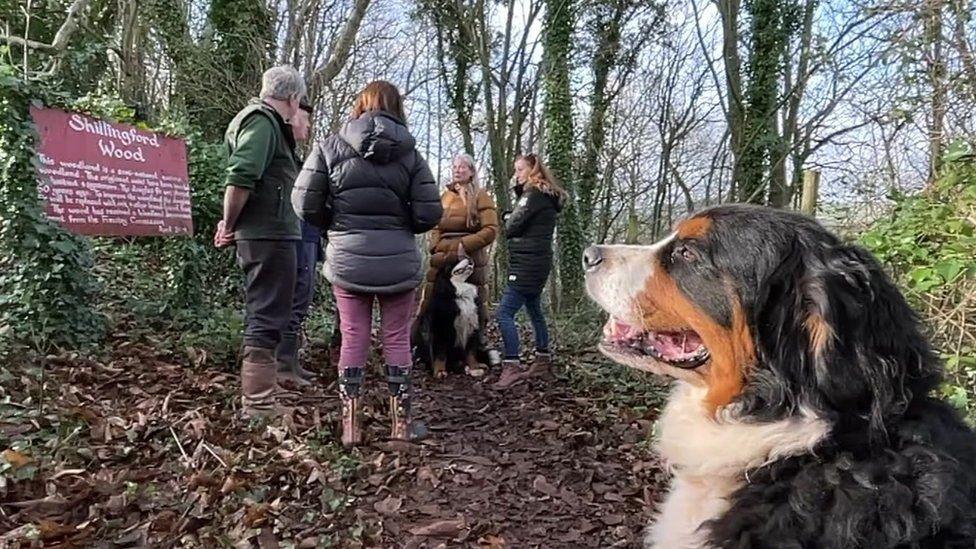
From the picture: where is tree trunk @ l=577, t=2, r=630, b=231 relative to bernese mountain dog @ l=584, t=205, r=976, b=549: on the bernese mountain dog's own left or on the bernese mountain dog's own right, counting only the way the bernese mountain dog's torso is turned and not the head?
on the bernese mountain dog's own right

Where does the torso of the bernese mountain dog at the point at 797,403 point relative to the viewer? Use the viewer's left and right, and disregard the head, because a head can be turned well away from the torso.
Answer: facing to the left of the viewer

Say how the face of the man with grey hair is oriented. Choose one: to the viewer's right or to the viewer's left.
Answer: to the viewer's right

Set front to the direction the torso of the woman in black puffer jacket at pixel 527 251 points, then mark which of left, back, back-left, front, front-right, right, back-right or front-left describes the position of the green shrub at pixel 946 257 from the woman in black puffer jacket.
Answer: back-left

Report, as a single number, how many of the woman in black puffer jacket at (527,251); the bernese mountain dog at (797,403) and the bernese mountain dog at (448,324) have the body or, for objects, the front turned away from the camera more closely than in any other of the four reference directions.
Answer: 0

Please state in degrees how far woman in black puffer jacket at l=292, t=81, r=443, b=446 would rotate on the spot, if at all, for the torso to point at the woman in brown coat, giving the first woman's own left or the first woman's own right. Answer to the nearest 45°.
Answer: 0° — they already face them

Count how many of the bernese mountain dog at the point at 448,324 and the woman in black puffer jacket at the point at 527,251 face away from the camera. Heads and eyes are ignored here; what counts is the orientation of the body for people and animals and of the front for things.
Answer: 0

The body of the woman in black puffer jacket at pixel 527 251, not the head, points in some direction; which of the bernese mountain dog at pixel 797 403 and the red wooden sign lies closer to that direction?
the red wooden sign

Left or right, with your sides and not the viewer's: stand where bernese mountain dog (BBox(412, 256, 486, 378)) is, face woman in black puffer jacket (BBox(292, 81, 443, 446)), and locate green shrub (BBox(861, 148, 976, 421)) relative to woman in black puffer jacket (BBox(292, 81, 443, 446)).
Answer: left

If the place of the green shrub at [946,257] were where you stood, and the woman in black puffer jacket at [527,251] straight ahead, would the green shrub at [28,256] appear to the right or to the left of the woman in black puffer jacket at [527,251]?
left

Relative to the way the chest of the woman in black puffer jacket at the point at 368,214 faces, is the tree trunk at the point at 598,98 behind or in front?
in front

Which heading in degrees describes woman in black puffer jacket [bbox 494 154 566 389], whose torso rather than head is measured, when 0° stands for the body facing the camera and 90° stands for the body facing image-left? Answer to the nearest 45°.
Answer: approximately 90°

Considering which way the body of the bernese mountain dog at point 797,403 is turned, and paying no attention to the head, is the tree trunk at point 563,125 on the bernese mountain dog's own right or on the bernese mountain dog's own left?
on the bernese mountain dog's own right

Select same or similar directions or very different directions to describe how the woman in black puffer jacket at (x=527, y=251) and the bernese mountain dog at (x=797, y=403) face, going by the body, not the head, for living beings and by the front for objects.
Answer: same or similar directions

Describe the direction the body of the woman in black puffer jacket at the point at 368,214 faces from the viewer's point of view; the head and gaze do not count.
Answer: away from the camera

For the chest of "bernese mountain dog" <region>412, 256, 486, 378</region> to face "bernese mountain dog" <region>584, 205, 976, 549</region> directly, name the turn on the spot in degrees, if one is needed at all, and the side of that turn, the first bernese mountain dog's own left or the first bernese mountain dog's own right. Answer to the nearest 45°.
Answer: approximately 45° to the first bernese mountain dog's own right
